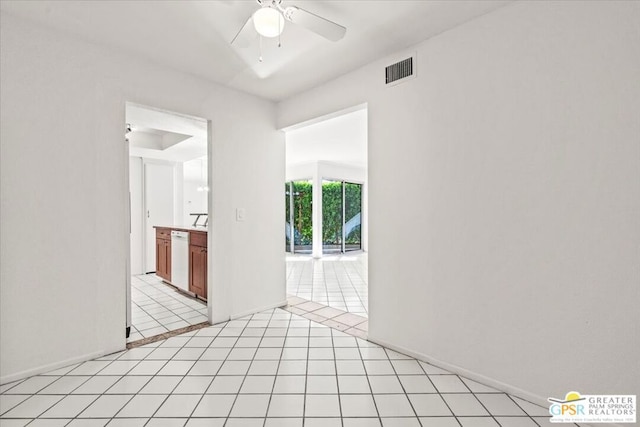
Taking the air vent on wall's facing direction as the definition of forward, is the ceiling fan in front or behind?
in front

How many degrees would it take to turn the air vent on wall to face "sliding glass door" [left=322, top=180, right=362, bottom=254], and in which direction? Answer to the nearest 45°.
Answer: approximately 135° to its right

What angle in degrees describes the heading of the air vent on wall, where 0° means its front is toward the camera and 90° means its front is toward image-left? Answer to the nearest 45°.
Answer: approximately 45°

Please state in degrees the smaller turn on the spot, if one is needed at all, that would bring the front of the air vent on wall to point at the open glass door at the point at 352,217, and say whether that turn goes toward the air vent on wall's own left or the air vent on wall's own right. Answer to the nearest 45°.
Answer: approximately 135° to the air vent on wall's own right

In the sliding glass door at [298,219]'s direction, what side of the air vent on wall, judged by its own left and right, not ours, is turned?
right

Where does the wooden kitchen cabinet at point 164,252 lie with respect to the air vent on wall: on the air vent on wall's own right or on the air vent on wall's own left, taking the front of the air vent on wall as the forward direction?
on the air vent on wall's own right

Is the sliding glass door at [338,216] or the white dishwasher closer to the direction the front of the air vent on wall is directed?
the white dishwasher

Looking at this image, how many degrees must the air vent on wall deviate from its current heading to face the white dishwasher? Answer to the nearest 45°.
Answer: approximately 45° to its right
